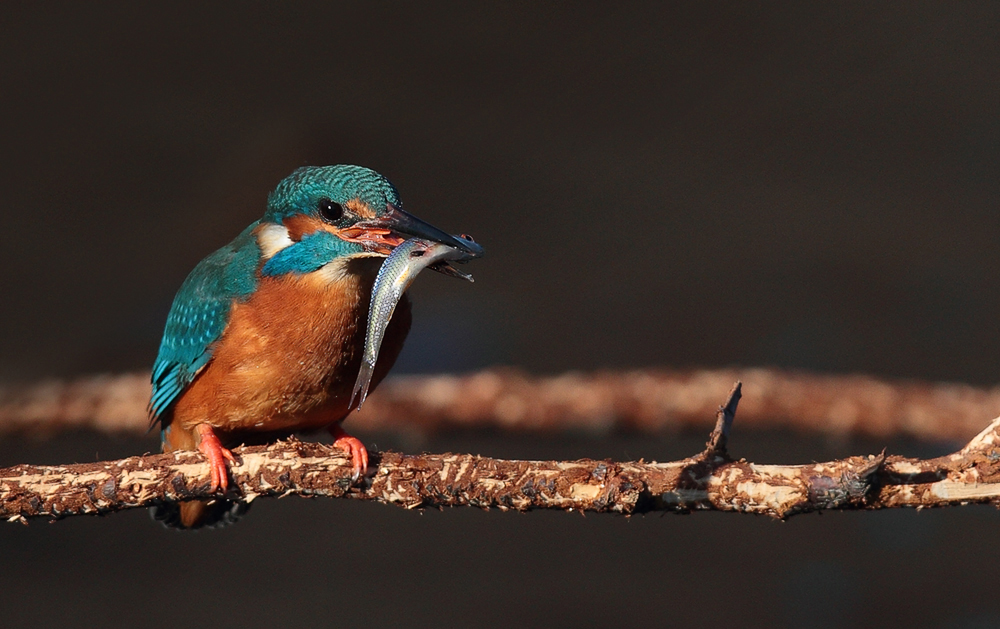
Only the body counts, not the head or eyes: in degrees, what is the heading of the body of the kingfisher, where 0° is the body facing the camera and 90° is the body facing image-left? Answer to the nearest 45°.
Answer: approximately 315°
